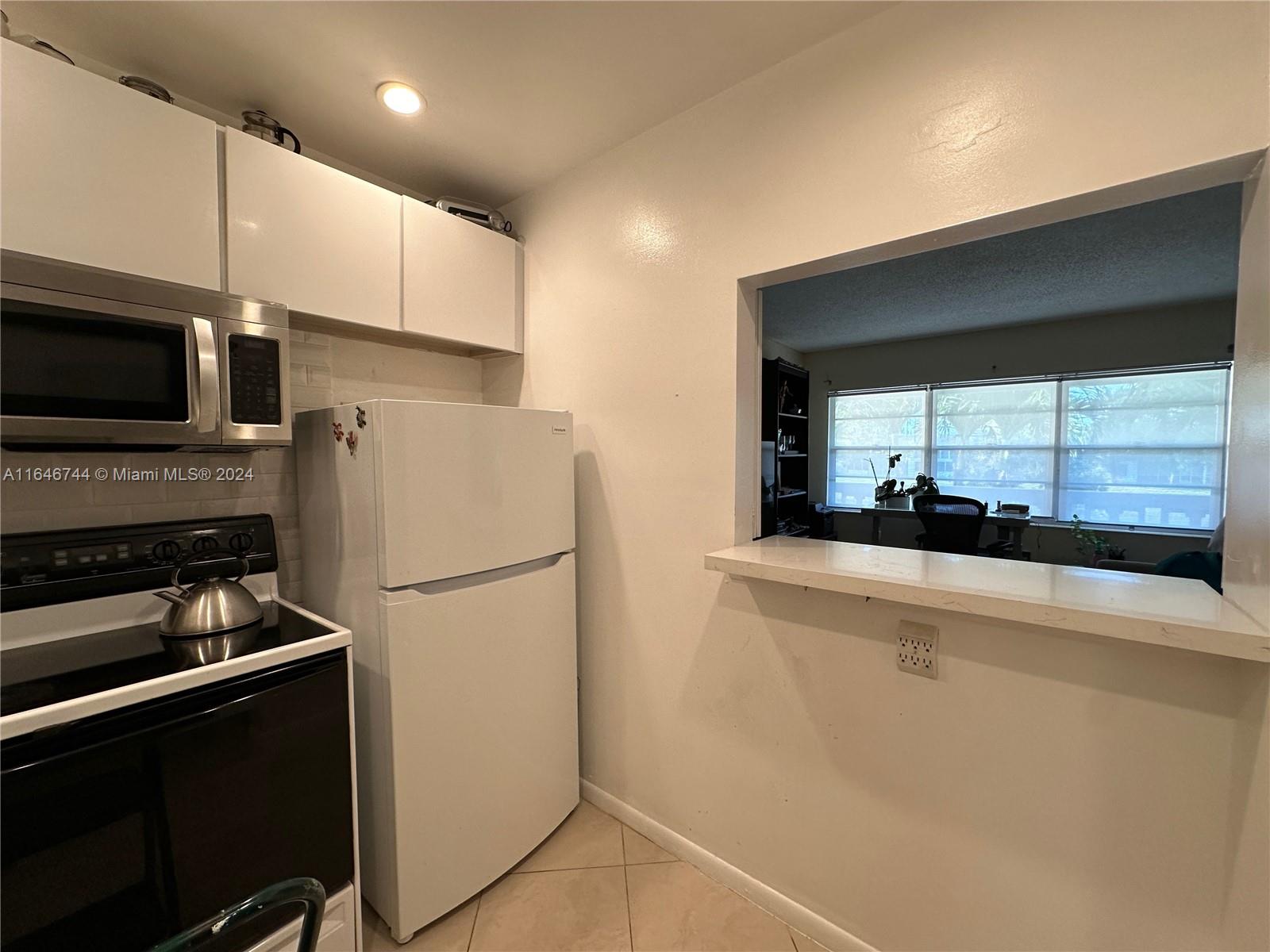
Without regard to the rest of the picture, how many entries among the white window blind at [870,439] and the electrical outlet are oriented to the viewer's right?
0

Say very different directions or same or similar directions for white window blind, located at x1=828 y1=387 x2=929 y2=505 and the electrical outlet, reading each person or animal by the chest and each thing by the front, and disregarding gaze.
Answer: same or similar directions

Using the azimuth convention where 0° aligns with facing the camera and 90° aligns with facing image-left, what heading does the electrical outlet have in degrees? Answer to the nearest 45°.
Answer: approximately 45°

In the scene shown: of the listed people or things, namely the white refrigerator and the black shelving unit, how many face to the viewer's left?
0

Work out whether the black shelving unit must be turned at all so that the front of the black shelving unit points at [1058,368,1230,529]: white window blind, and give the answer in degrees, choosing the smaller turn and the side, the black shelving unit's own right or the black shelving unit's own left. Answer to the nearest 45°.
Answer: approximately 45° to the black shelving unit's own left

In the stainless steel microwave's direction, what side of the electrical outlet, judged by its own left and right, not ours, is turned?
front

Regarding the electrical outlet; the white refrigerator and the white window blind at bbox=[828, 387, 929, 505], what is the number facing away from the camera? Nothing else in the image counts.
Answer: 0

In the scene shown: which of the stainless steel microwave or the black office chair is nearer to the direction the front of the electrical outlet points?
the stainless steel microwave

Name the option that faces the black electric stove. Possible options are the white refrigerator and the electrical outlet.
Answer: the electrical outlet

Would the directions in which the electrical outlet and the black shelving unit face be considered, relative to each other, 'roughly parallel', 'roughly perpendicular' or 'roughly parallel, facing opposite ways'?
roughly perpendicular

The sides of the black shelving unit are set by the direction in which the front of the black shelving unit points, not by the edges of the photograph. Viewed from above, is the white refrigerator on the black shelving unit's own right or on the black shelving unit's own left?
on the black shelving unit's own right

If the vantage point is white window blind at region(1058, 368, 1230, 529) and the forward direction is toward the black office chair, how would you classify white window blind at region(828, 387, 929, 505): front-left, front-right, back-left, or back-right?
front-right
